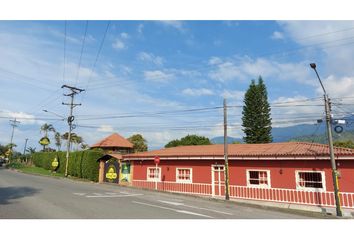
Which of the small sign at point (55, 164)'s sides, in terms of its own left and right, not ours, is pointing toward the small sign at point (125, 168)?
left

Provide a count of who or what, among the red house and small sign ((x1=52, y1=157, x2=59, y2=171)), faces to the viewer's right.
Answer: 0

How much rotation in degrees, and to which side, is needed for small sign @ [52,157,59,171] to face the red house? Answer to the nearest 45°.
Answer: approximately 90° to its left

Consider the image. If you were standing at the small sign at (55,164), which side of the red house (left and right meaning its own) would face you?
right

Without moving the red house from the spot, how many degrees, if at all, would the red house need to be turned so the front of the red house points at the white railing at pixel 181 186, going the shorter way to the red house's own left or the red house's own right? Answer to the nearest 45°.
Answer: approximately 45° to the red house's own right

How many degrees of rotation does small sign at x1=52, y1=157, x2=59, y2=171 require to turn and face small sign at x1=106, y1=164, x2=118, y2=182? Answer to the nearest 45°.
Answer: approximately 45° to its left

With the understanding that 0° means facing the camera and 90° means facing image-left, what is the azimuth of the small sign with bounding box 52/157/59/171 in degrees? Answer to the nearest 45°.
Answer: approximately 45°

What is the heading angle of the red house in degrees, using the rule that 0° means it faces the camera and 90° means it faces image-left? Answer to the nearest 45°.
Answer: approximately 45°

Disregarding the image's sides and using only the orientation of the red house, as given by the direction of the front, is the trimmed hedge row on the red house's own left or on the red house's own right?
on the red house's own right
